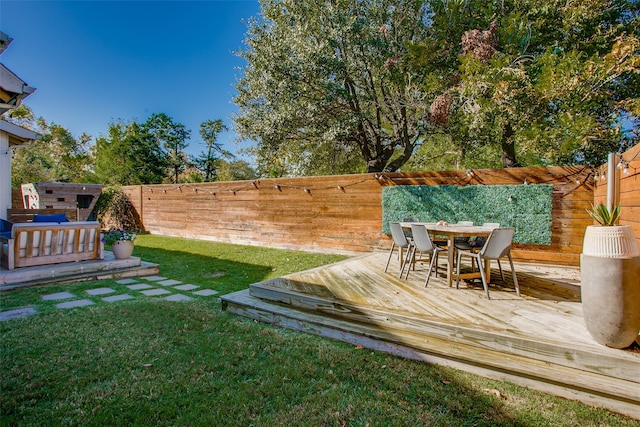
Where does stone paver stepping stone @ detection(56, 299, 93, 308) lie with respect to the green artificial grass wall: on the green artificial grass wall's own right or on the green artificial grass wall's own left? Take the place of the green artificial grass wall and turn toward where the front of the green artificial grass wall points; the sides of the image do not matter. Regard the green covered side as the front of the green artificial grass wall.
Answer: on the green artificial grass wall's own right

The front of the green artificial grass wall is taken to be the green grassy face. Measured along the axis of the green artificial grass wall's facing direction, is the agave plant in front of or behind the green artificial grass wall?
in front

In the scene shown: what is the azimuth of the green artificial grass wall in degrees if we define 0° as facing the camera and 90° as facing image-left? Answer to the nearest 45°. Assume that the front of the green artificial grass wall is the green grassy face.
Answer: approximately 0°

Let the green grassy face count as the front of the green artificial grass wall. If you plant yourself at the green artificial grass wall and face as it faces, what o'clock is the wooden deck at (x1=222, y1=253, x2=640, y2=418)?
The wooden deck is roughly at 12 o'clock from the green artificial grass wall.

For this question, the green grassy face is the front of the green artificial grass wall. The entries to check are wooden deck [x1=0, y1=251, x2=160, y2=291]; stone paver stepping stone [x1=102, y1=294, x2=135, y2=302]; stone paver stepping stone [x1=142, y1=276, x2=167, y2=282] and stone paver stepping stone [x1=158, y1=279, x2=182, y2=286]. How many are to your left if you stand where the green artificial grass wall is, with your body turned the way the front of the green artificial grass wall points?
0

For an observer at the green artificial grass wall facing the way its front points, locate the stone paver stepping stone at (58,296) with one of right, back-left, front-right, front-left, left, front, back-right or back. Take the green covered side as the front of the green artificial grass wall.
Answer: front-right

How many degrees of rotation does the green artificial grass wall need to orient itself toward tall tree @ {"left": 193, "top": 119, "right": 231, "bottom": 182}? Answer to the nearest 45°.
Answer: approximately 135° to its right

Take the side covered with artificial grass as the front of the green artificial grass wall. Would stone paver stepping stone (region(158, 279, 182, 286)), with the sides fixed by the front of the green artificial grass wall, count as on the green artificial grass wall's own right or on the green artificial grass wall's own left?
on the green artificial grass wall's own right

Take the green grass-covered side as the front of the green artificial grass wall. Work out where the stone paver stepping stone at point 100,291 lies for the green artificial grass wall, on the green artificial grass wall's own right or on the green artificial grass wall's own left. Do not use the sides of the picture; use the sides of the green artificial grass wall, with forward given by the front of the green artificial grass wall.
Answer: on the green artificial grass wall's own right

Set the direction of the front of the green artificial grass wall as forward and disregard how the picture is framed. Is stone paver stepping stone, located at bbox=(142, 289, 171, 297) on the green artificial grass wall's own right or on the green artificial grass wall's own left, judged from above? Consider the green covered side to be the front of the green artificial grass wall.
on the green artificial grass wall's own right

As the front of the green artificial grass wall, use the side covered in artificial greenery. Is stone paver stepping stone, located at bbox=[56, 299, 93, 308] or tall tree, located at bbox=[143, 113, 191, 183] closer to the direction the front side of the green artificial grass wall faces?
the stone paver stepping stone

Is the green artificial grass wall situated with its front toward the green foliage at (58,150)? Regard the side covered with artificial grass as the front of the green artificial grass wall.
no

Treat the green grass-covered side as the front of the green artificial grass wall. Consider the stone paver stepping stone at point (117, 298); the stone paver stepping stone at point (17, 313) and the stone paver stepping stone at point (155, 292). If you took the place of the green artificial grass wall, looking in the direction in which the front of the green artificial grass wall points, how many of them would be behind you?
0

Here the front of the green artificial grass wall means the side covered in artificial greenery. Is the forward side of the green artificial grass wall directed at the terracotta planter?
no

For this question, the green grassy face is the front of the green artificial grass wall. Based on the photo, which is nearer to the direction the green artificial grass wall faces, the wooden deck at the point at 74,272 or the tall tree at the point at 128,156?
the wooden deck

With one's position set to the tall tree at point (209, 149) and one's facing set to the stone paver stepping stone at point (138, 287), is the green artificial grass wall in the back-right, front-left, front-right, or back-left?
front-left

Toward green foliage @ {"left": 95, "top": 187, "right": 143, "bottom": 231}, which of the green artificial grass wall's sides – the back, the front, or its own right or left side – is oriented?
right

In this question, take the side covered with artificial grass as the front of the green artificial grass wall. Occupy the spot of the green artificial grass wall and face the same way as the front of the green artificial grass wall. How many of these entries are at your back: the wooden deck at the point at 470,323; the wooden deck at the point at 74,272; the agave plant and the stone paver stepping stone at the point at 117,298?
0

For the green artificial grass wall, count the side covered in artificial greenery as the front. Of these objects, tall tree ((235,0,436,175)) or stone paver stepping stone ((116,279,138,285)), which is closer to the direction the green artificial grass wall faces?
the stone paver stepping stone

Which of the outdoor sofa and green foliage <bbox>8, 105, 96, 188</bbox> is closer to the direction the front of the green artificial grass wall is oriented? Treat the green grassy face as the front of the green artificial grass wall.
the outdoor sofa

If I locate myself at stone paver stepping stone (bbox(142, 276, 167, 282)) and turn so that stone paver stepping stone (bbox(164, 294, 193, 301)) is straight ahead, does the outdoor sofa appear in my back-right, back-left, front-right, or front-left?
back-right
